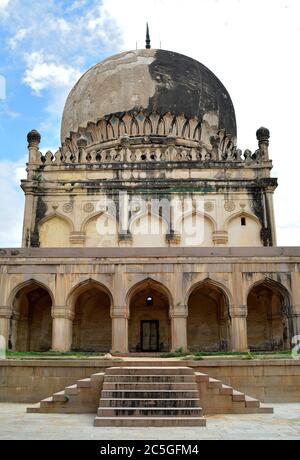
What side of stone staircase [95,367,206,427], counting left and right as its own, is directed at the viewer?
front

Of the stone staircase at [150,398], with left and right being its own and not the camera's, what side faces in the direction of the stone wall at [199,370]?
back
